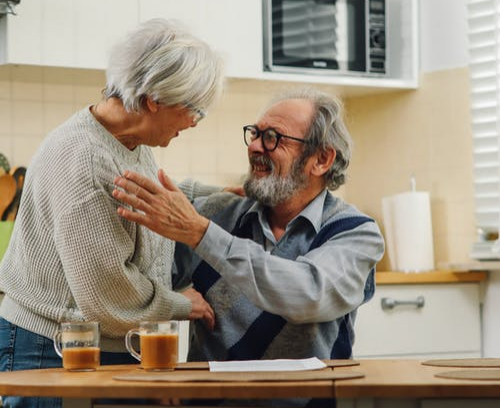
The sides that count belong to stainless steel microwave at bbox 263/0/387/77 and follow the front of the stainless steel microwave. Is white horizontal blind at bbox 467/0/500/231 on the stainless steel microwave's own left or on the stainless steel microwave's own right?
on the stainless steel microwave's own left

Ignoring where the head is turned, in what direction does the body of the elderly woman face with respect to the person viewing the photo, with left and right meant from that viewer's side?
facing to the right of the viewer

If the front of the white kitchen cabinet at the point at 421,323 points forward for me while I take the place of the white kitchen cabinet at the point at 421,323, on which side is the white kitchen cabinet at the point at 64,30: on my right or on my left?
on my right

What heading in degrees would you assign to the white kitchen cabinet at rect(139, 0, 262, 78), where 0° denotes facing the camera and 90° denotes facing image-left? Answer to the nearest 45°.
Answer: approximately 0°

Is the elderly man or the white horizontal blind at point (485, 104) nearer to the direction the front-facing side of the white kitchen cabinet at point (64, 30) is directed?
the elderly man

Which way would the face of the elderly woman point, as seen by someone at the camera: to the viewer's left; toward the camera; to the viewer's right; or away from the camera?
to the viewer's right

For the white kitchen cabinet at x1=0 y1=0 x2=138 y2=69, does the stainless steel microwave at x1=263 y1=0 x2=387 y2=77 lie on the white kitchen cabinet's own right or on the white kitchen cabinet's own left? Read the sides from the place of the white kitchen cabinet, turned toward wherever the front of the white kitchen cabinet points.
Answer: on the white kitchen cabinet's own left
